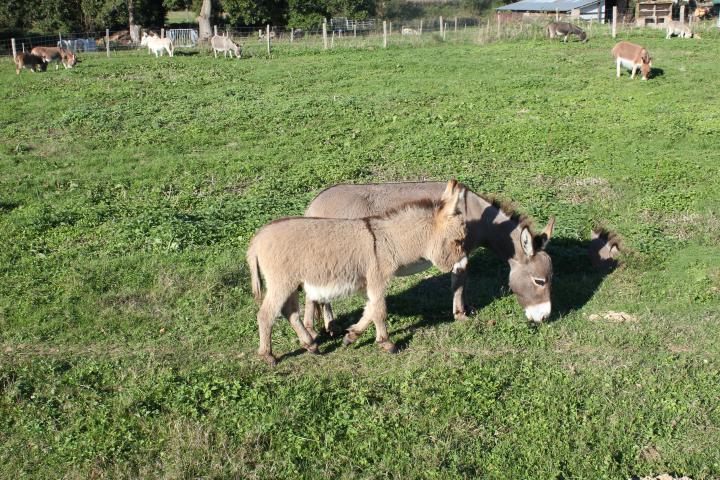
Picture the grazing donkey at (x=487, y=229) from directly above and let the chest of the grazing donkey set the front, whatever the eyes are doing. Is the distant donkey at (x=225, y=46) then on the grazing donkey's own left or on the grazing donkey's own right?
on the grazing donkey's own left

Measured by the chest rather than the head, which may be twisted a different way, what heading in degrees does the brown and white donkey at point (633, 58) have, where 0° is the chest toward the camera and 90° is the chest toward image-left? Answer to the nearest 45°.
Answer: approximately 315°

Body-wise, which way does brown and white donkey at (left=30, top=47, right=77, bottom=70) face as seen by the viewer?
to the viewer's right

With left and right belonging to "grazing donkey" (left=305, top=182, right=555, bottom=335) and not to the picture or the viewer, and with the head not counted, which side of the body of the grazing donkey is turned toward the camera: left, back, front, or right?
right

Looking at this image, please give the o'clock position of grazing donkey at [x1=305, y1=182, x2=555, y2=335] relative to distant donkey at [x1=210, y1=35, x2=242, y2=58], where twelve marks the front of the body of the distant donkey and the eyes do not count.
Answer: The grazing donkey is roughly at 3 o'clock from the distant donkey.

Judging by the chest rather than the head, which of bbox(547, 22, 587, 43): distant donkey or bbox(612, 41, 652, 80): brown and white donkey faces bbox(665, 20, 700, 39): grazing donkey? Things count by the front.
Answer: the distant donkey

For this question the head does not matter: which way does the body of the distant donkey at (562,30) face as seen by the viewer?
to the viewer's right
